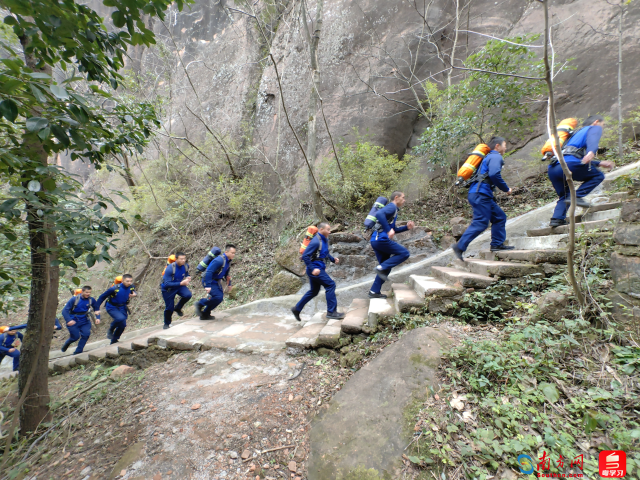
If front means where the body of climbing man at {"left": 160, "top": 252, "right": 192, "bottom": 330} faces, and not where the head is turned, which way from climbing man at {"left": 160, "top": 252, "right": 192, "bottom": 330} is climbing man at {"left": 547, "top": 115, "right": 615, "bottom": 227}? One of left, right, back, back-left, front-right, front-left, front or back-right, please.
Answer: front

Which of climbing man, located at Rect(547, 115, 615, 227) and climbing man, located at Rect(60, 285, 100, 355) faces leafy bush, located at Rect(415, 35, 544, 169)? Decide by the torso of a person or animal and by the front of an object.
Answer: climbing man, located at Rect(60, 285, 100, 355)

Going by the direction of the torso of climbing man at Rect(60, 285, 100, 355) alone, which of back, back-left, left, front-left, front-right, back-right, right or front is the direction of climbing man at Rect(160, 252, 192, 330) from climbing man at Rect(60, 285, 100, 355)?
front

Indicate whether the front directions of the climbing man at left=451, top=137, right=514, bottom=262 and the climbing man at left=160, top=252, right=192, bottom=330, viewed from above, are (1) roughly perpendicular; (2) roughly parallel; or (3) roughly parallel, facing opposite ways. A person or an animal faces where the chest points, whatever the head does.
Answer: roughly parallel

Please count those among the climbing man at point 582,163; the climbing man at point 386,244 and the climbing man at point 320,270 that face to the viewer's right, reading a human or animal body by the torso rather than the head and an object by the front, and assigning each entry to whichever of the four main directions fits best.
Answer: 3

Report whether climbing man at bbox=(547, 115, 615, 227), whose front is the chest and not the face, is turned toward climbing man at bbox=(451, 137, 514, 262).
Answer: no

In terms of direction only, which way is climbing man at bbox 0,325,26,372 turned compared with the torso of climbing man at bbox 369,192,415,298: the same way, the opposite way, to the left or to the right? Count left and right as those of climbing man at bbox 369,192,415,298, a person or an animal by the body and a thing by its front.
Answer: the same way

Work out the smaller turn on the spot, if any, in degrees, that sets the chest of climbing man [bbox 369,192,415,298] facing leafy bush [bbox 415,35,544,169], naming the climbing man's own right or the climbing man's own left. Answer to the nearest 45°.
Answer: approximately 45° to the climbing man's own left

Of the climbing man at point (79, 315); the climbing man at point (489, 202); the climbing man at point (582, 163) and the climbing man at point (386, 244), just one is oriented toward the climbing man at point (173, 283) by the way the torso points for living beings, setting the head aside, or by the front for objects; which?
the climbing man at point (79, 315)

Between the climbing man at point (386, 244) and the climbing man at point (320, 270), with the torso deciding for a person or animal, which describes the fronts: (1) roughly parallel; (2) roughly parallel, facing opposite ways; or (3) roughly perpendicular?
roughly parallel

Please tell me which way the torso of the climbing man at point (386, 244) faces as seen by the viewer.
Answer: to the viewer's right

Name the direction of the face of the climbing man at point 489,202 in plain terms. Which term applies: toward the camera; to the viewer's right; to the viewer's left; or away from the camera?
to the viewer's right

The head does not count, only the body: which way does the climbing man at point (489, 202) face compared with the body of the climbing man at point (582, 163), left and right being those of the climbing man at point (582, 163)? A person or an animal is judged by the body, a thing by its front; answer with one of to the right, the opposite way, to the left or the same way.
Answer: the same way

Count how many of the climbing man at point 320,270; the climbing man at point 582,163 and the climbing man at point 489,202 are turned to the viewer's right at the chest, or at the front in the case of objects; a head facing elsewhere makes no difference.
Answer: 3

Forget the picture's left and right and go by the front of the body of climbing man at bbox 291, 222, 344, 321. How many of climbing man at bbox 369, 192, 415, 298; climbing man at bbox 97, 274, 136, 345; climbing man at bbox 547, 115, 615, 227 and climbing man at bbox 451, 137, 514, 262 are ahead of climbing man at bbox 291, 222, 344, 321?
3

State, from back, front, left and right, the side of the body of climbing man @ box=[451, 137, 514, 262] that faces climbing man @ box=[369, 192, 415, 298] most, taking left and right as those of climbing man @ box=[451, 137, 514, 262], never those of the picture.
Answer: back

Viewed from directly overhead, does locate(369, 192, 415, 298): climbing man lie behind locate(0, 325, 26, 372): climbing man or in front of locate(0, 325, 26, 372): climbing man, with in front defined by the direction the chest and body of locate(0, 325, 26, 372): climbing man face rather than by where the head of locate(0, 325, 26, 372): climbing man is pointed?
in front

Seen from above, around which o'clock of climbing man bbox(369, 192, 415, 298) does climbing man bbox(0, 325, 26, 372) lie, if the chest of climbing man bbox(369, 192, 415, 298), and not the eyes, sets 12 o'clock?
climbing man bbox(0, 325, 26, 372) is roughly at 6 o'clock from climbing man bbox(369, 192, 415, 298).

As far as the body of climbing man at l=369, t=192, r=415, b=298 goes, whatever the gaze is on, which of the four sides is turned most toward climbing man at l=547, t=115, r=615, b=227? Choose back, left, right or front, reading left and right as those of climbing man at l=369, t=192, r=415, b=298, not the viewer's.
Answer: front
